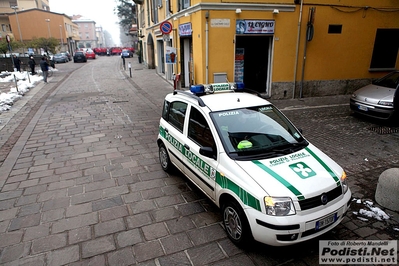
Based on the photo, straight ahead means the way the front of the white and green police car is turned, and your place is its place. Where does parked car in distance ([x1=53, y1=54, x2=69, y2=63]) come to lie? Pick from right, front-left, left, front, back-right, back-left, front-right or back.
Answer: back

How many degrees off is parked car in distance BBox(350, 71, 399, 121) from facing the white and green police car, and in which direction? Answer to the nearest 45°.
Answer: approximately 45° to its left

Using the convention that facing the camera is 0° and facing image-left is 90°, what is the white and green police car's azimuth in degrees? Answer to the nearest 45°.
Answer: approximately 315°

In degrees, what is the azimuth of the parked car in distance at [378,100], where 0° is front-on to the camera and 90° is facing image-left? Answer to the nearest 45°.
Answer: approximately 45°

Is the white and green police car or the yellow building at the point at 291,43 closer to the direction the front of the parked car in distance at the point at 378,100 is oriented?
the white and green police car

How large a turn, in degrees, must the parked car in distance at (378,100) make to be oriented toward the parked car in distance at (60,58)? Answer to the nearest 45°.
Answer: approximately 45° to its right

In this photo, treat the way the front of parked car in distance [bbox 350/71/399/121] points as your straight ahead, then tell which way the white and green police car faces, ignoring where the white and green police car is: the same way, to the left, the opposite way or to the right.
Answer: to the left

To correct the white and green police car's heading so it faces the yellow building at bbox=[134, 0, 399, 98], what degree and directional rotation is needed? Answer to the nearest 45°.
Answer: approximately 135° to its left

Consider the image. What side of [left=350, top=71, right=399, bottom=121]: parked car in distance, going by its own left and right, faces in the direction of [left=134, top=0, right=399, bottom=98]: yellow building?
right
